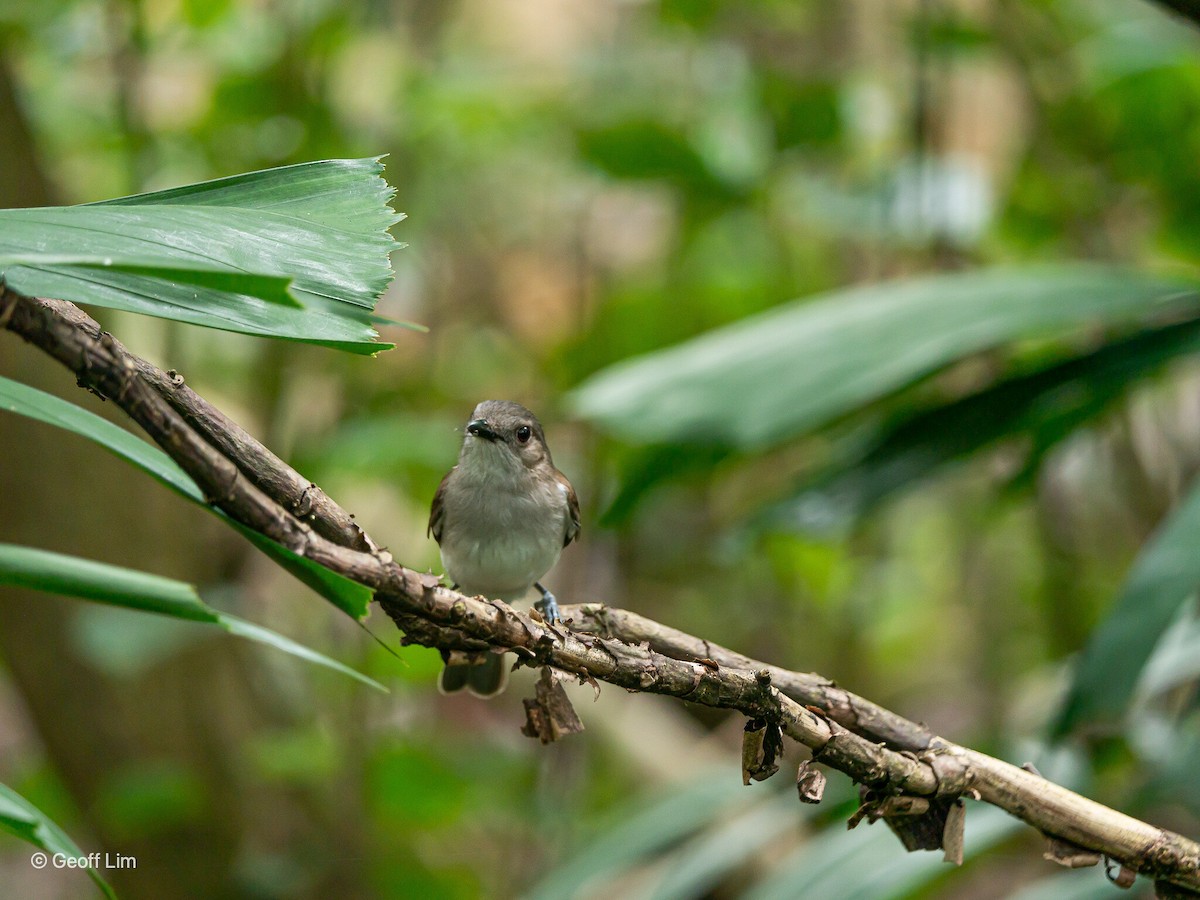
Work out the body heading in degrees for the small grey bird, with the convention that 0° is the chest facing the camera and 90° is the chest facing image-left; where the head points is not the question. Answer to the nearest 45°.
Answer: approximately 0°

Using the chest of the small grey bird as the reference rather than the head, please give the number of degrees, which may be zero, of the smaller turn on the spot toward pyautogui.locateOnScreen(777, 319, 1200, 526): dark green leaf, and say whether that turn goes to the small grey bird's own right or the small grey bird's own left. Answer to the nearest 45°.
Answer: approximately 90° to the small grey bird's own left
